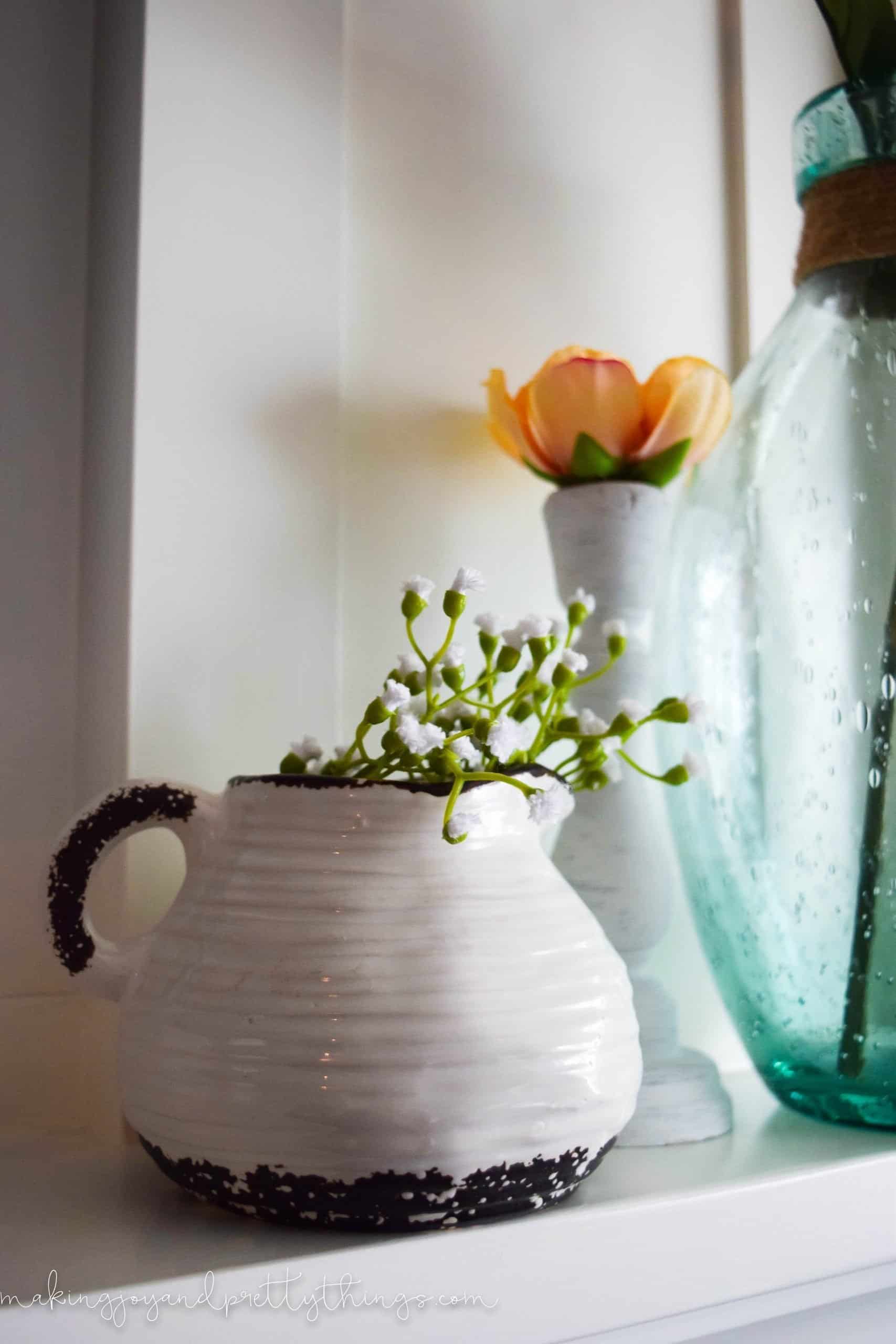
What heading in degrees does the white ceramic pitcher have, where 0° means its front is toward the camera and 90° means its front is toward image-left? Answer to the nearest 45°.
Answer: approximately 270°
